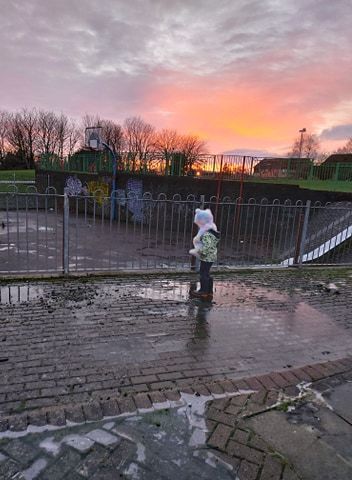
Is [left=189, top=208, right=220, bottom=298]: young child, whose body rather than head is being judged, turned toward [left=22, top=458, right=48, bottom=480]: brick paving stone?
no

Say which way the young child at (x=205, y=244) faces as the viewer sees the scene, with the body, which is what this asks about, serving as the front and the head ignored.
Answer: to the viewer's left

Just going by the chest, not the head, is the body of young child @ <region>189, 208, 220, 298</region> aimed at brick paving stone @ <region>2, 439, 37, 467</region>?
no

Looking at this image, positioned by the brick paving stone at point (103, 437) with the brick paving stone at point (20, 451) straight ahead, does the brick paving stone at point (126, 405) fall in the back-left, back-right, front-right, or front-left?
back-right

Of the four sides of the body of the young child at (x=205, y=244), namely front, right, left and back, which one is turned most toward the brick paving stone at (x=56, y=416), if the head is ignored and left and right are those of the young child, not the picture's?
left

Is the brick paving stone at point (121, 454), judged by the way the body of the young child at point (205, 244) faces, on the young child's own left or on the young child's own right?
on the young child's own left

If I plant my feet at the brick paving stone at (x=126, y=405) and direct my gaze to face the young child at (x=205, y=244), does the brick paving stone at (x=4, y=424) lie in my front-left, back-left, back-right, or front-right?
back-left

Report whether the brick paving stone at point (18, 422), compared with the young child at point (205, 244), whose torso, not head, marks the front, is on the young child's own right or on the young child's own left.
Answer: on the young child's own left

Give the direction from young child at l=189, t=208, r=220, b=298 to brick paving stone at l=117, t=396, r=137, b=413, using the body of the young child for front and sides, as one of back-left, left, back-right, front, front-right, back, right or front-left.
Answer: left

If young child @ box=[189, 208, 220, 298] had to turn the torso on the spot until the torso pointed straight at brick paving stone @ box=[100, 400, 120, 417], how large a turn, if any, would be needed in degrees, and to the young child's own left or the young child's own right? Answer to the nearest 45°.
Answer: approximately 90° to the young child's own left

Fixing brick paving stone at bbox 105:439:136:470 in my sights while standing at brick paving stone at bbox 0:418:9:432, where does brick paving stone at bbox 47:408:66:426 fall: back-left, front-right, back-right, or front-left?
front-left

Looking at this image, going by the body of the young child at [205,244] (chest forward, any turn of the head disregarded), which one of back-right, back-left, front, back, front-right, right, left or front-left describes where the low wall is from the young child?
right

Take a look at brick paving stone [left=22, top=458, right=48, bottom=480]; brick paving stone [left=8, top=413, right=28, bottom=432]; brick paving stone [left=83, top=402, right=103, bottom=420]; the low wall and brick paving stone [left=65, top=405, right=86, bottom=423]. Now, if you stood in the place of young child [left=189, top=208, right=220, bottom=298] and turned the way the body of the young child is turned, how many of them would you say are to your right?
1

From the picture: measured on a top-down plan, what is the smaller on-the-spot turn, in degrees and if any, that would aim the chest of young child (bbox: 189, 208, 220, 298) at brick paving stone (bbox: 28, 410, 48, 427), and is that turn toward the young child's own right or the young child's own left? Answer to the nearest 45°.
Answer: approximately 90° to the young child's own left
